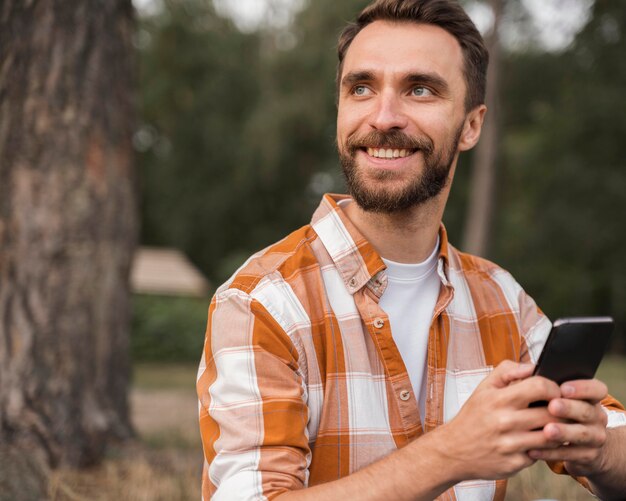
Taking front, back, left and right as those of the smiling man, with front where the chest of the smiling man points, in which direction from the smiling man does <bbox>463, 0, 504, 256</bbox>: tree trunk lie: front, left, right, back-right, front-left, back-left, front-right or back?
back-left

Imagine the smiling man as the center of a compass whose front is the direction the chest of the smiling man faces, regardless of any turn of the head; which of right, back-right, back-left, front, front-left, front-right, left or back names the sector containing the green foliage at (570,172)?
back-left

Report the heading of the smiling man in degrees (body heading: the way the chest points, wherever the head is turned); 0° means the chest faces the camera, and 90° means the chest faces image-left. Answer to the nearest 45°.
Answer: approximately 315°
